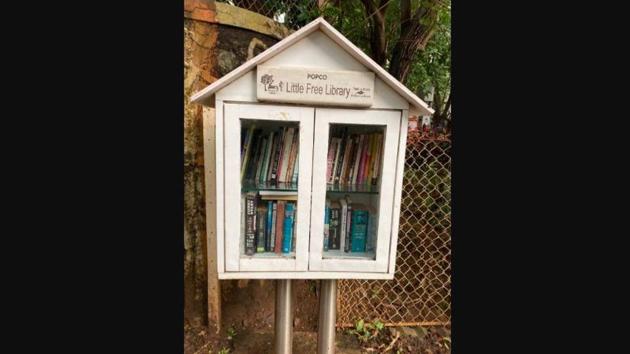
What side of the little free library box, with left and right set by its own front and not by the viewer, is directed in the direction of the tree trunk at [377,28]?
back

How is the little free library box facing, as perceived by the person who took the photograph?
facing the viewer

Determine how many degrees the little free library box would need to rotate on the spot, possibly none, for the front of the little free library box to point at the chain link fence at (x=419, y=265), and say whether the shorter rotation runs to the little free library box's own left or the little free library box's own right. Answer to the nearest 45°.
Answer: approximately 135° to the little free library box's own left

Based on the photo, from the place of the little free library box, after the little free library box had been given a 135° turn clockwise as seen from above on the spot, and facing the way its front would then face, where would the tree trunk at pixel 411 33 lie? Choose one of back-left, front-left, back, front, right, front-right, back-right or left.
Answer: right
